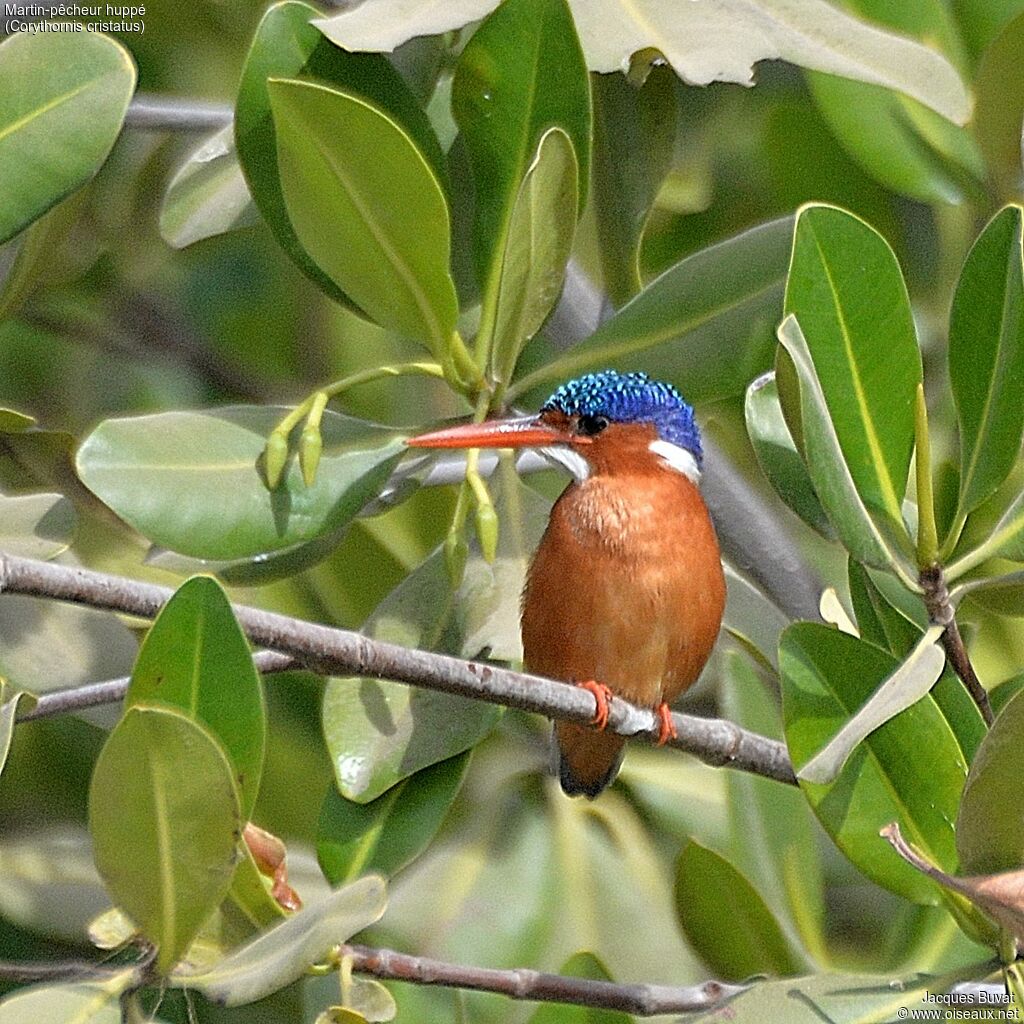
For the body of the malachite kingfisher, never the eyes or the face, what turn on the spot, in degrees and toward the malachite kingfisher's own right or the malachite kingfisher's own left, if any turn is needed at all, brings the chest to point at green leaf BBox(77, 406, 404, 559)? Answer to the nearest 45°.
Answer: approximately 45° to the malachite kingfisher's own right

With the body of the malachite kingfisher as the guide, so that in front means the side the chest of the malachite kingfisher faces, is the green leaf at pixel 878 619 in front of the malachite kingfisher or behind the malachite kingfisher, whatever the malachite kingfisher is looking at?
in front

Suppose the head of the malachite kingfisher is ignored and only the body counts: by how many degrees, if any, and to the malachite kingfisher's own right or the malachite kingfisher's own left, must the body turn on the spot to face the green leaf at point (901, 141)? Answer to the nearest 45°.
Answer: approximately 135° to the malachite kingfisher's own left

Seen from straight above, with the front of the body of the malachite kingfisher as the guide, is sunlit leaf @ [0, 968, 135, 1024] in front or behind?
in front

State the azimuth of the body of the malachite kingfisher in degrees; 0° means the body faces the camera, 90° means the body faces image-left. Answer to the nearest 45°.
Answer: approximately 0°

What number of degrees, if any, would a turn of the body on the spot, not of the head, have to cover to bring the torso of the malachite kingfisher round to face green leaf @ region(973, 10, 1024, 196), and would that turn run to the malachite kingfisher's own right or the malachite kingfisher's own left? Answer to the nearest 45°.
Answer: approximately 135° to the malachite kingfisher's own left
